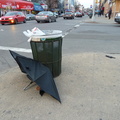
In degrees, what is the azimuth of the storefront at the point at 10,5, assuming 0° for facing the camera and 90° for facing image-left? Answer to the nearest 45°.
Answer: approximately 315°

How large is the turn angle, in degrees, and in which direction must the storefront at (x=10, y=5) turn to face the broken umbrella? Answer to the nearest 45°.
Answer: approximately 45° to its right
